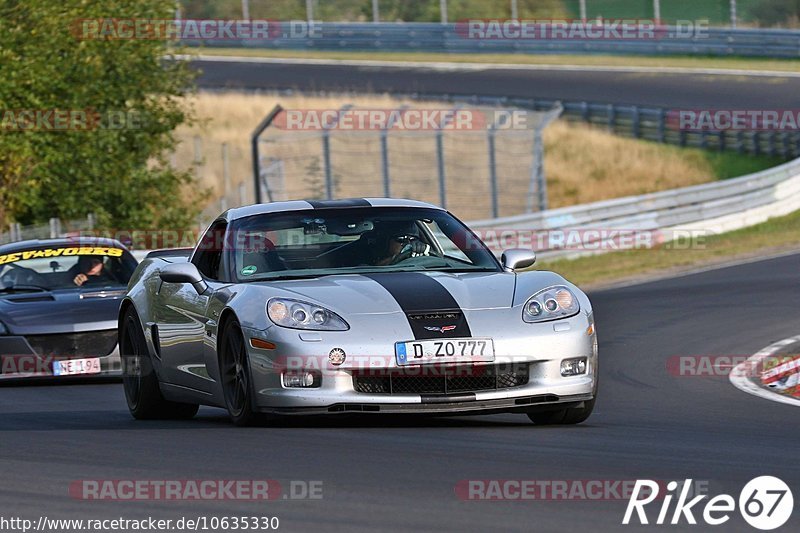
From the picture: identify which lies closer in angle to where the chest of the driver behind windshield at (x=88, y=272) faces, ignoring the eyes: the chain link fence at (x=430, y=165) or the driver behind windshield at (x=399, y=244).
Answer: the driver behind windshield

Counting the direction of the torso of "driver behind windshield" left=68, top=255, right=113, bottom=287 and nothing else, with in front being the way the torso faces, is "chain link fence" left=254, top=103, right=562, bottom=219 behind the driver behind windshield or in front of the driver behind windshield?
behind

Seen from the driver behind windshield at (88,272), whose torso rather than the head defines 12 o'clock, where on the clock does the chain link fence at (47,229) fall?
The chain link fence is roughly at 6 o'clock from the driver behind windshield.

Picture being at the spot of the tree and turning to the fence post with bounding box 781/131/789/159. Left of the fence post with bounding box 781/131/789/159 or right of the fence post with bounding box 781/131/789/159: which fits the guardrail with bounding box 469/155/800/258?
right

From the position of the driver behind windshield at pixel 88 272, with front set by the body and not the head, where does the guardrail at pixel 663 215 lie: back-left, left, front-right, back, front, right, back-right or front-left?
back-left

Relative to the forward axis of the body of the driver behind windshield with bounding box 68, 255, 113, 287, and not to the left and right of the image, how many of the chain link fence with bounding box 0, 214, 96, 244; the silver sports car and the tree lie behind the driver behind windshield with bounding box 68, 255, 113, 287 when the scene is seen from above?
2

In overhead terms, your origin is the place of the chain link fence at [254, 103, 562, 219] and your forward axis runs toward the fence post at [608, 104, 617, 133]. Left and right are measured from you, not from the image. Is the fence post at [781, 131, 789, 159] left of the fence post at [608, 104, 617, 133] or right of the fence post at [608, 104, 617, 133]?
right

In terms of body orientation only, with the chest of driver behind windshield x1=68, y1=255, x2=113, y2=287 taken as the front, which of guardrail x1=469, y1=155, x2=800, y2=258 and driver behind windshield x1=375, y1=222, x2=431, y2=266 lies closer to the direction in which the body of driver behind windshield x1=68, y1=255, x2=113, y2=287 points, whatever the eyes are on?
the driver behind windshield

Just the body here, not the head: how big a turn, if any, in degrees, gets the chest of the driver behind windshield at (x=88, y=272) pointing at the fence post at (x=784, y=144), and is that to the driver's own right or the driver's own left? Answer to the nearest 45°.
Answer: approximately 135° to the driver's own left

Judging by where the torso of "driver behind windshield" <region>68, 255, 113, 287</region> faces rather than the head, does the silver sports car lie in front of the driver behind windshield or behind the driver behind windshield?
in front

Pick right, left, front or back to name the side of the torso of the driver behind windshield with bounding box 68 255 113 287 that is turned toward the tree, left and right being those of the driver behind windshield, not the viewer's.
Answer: back

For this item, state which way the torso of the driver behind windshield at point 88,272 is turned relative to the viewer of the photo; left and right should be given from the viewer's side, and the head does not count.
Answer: facing the viewer

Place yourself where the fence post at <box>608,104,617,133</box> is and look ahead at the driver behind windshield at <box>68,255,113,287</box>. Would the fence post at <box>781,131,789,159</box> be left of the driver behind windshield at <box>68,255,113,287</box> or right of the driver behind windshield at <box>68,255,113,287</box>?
left

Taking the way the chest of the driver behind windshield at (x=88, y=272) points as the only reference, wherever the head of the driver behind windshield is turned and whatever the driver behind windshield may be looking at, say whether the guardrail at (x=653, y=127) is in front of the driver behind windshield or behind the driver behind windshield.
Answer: behind
